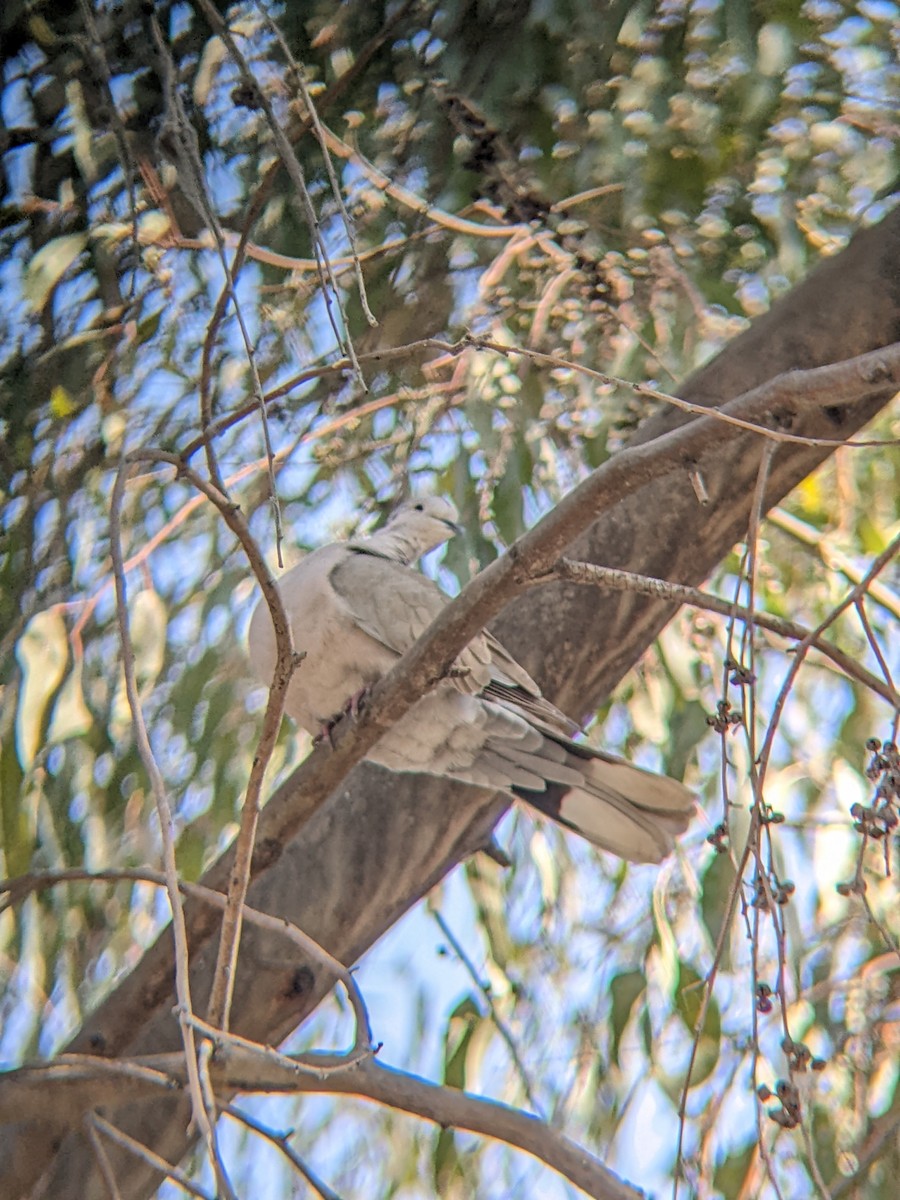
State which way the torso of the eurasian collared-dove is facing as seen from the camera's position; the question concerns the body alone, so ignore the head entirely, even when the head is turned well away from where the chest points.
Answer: to the viewer's left
